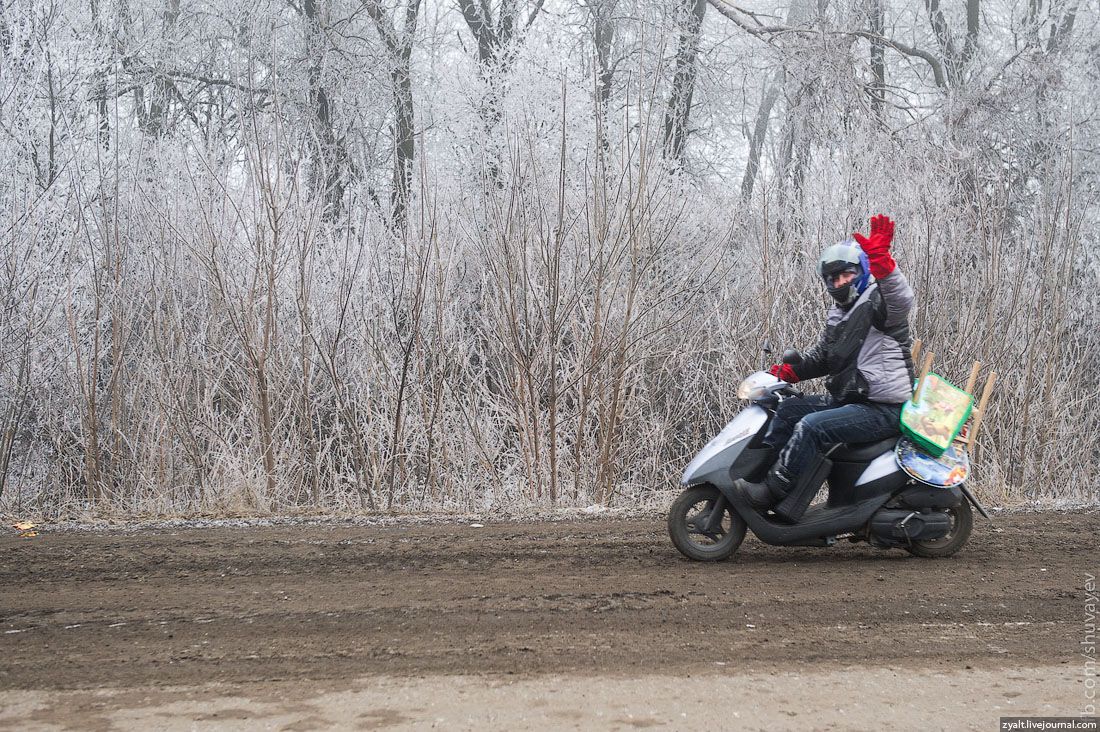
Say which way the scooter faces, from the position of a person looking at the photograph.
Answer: facing to the left of the viewer

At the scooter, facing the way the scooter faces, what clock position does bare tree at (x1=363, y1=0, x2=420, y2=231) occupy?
The bare tree is roughly at 2 o'clock from the scooter.
